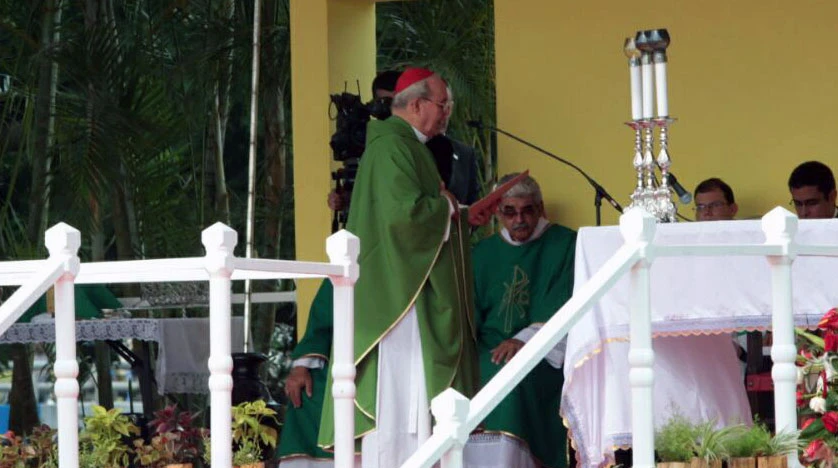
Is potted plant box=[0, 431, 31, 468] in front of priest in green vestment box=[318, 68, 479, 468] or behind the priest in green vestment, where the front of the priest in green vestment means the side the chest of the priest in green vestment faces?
behind

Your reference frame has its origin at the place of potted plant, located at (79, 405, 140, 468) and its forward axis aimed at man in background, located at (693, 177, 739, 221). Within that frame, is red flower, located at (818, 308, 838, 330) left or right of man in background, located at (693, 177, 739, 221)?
right

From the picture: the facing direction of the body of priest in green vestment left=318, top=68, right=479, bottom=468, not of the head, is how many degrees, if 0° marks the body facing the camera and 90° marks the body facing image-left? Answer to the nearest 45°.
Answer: approximately 270°

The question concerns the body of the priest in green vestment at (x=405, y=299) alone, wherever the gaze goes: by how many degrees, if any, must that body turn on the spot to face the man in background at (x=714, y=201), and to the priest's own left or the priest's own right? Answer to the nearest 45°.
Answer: approximately 45° to the priest's own left

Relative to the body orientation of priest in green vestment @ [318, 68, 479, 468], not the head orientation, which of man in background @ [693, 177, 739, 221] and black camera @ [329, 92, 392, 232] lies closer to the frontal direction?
the man in background

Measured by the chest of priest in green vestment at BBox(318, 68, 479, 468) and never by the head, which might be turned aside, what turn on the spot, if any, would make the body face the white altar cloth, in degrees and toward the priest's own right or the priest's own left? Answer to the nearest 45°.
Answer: approximately 45° to the priest's own right

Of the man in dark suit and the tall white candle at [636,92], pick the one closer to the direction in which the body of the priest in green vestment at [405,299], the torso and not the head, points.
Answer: the tall white candle

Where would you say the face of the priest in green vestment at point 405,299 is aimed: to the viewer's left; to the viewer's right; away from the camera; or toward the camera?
to the viewer's right

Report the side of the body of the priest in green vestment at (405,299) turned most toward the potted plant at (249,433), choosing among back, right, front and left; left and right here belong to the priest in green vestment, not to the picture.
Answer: back

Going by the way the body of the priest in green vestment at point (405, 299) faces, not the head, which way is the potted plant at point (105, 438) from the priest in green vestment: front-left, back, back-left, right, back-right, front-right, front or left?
back
